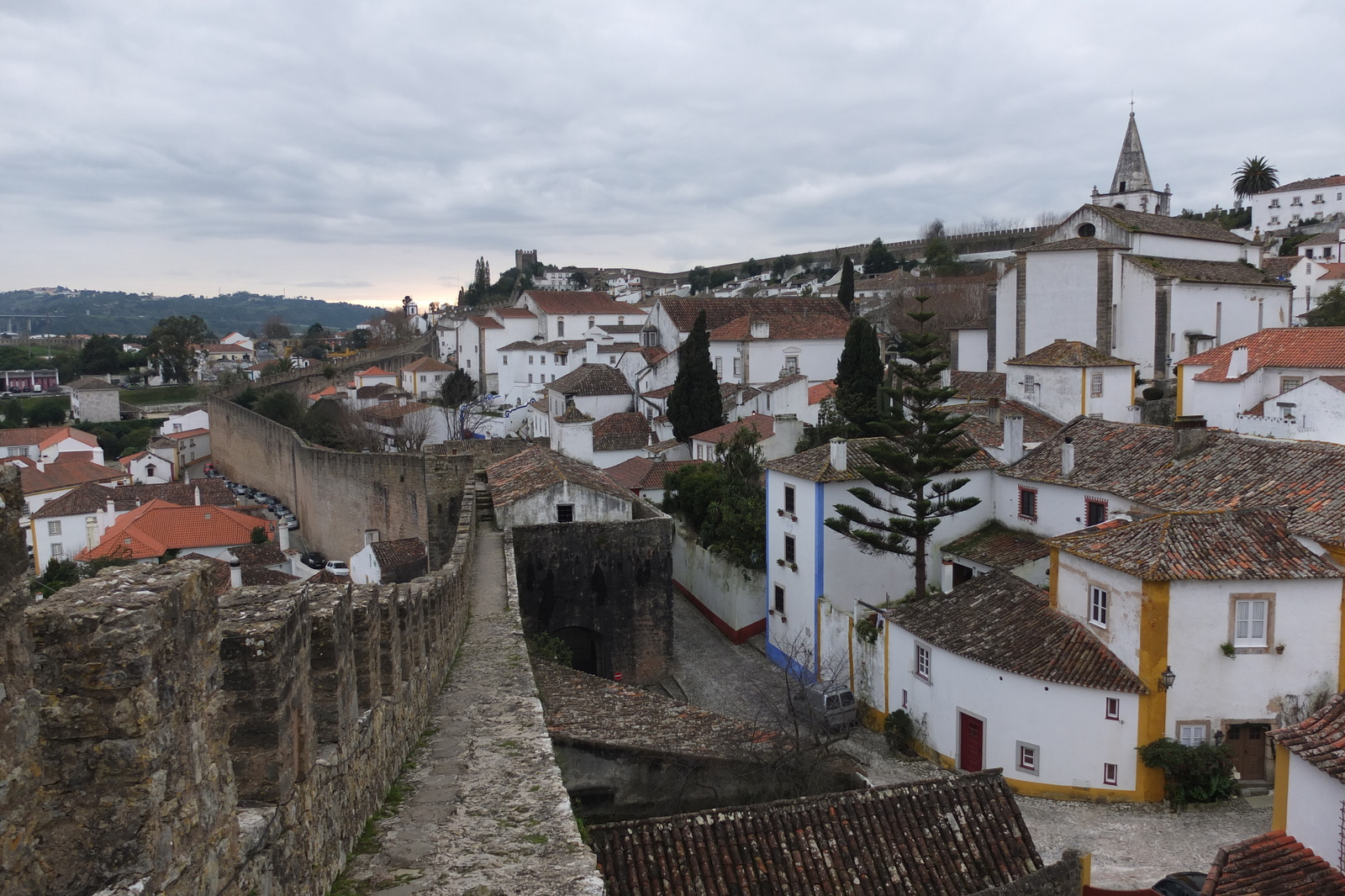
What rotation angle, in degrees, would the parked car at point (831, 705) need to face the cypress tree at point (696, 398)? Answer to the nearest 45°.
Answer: approximately 45° to its right

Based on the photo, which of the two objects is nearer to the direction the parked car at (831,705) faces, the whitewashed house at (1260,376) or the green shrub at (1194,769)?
the green shrub

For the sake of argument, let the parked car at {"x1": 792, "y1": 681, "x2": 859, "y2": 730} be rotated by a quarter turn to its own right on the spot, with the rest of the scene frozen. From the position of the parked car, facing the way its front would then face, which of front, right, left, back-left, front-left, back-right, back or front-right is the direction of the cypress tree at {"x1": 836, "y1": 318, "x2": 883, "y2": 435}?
front-left

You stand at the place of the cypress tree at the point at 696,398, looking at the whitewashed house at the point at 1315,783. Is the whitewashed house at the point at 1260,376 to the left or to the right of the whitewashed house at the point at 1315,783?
left

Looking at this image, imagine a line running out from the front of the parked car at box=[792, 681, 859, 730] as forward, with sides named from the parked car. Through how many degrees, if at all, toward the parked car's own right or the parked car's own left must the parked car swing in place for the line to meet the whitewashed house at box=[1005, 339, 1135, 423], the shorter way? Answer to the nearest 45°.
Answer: approximately 45° to the parked car's own right
